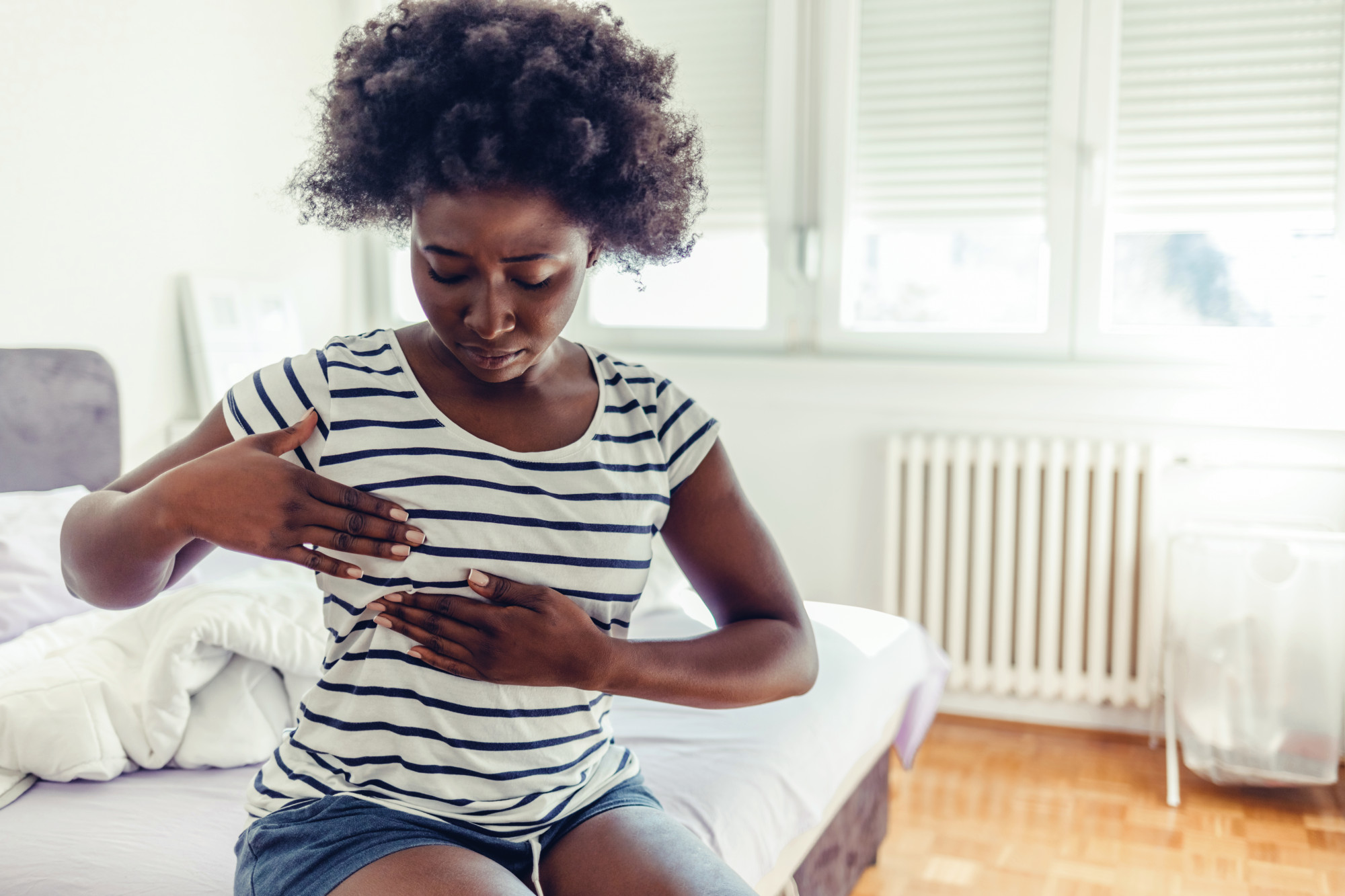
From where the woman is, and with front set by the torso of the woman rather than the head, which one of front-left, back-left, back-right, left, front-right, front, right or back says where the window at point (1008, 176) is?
back-left

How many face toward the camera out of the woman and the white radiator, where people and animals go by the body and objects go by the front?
2

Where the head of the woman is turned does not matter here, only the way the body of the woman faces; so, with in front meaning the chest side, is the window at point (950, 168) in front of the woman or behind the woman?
behind

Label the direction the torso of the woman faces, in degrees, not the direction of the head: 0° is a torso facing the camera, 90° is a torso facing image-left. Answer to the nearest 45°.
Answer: approximately 0°

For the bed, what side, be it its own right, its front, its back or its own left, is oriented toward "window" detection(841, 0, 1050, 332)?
left
